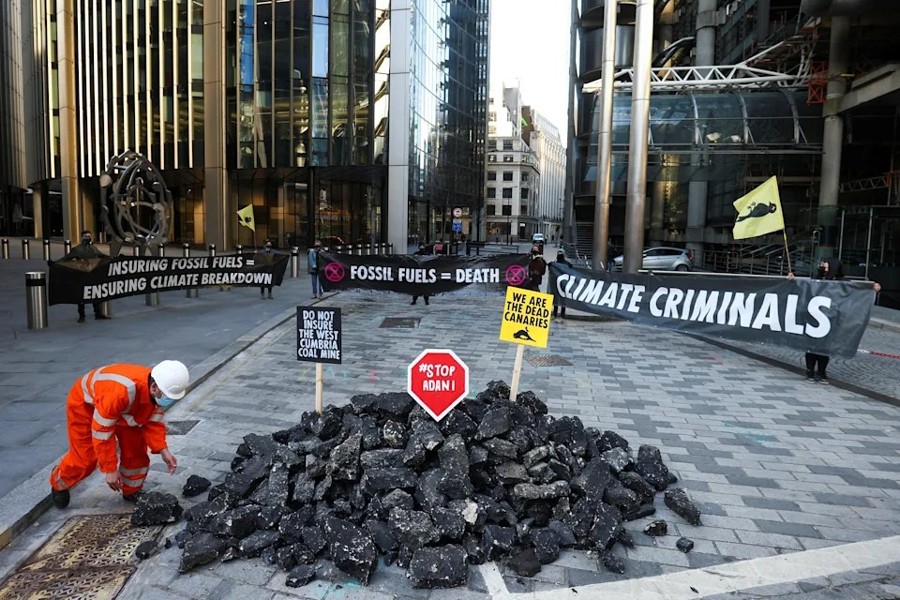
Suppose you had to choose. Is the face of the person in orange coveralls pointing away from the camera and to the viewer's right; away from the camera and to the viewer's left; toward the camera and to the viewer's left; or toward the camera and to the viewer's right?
toward the camera and to the viewer's right

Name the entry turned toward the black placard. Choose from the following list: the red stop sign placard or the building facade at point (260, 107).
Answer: the building facade

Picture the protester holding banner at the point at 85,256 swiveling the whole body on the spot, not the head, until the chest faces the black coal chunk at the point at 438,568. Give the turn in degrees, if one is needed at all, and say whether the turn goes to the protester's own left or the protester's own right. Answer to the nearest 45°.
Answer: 0° — they already face it

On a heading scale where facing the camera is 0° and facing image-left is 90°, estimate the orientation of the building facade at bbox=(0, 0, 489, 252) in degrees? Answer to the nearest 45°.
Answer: approximately 0°

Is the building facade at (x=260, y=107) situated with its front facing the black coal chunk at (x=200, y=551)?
yes

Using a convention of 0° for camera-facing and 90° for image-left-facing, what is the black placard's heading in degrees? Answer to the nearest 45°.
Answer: approximately 0°
